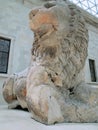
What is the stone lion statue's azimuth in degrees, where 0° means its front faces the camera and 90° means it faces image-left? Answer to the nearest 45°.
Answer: approximately 45°
